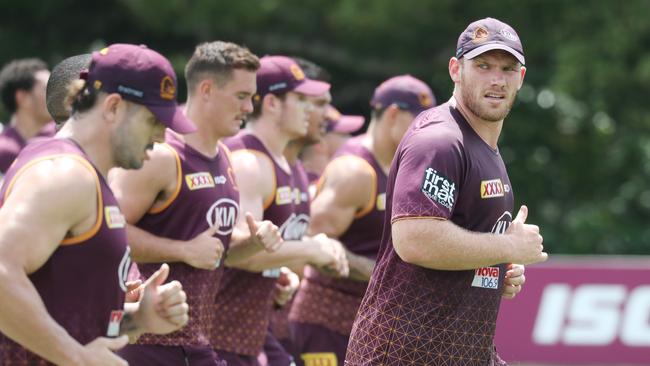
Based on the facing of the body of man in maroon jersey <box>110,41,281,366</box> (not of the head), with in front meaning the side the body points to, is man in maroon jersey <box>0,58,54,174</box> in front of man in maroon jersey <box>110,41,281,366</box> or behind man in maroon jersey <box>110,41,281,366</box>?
behind

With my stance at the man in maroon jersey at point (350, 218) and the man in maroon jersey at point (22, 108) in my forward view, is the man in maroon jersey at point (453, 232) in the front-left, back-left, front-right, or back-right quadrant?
back-left

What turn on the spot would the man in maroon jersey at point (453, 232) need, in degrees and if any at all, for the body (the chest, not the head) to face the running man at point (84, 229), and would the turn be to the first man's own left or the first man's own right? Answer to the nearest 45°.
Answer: approximately 90° to the first man's own right

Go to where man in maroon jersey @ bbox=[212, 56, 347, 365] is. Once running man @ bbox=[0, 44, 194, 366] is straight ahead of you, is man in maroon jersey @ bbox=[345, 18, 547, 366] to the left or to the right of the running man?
left

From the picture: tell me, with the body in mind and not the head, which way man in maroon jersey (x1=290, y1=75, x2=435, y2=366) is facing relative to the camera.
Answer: to the viewer's right

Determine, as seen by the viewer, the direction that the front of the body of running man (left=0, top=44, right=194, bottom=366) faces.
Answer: to the viewer's right

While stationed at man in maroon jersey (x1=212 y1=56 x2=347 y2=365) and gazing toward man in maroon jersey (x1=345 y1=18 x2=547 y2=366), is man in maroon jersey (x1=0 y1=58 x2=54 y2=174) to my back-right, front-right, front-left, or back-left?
back-right

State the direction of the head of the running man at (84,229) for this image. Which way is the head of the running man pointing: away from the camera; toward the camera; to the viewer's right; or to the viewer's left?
to the viewer's right
